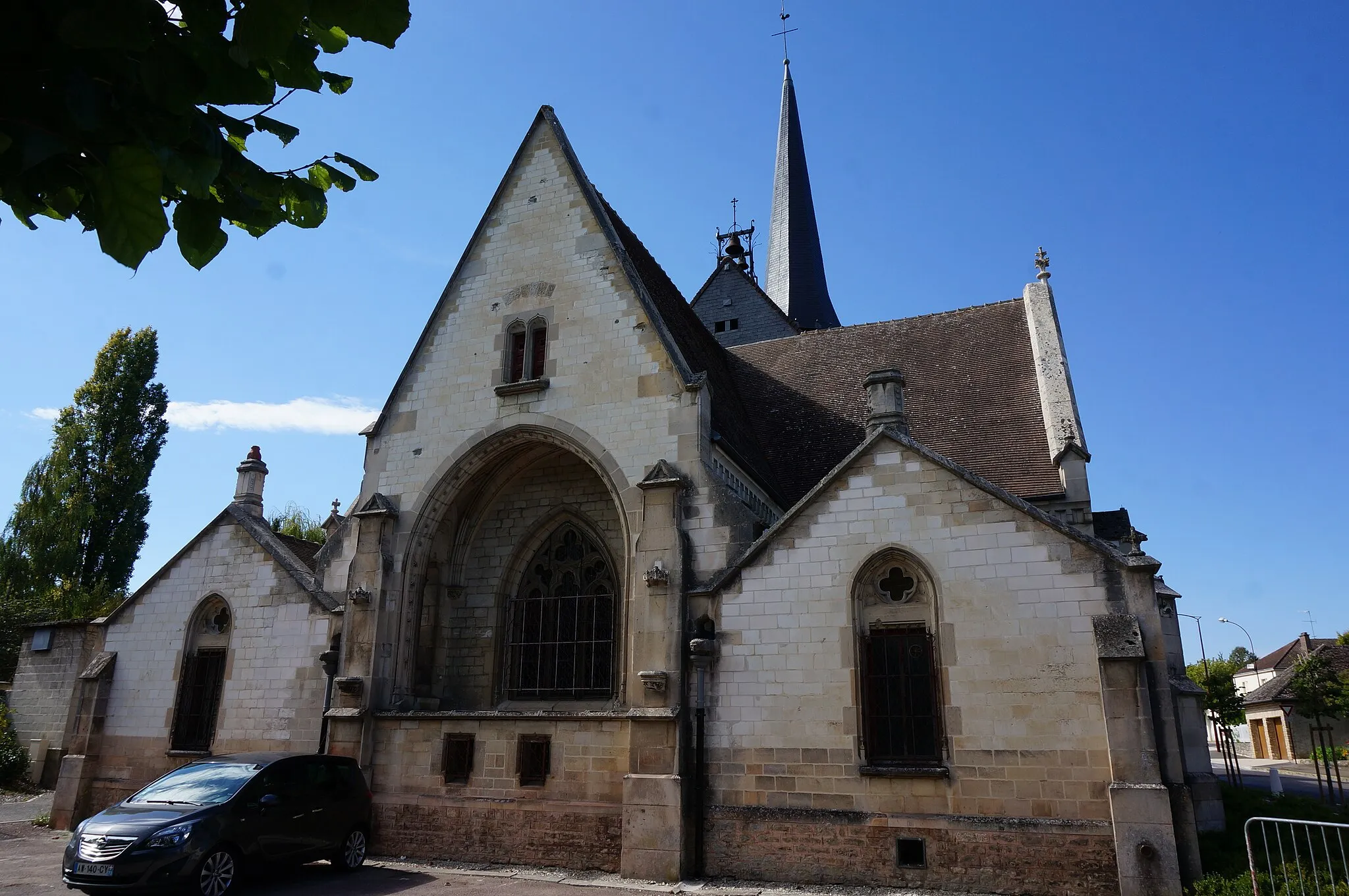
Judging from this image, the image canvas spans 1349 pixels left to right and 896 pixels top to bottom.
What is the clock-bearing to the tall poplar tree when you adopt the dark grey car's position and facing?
The tall poplar tree is roughly at 4 o'clock from the dark grey car.

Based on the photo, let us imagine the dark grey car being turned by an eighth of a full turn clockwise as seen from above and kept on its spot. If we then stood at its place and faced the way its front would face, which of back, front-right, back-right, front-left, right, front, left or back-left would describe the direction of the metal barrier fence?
back-left

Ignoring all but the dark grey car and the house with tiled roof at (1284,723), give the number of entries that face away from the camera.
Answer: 0

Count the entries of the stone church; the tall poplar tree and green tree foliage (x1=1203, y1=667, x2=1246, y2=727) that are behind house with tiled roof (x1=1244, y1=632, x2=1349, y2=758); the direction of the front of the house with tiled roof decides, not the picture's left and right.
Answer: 0

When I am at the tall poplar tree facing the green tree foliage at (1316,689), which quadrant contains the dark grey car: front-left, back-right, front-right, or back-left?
front-right

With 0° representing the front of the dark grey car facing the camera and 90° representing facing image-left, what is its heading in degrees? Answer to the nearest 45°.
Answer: approximately 45°

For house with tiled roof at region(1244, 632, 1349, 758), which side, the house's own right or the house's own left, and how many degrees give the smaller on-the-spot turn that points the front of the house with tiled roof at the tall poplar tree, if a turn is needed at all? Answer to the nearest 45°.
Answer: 0° — it already faces it

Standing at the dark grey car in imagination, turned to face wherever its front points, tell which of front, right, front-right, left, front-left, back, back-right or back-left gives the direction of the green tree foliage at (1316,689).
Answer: back-left

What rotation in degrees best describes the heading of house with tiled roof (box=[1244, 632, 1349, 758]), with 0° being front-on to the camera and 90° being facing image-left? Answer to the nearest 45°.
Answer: approximately 45°

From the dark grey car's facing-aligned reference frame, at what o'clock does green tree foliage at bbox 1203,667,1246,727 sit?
The green tree foliage is roughly at 7 o'clock from the dark grey car.

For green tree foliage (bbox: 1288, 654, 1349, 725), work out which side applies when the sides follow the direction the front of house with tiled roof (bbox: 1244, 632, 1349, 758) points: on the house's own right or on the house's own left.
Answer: on the house's own left

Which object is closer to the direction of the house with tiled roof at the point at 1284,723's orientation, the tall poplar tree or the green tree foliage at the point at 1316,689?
the tall poplar tree

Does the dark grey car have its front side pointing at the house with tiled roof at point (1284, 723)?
no

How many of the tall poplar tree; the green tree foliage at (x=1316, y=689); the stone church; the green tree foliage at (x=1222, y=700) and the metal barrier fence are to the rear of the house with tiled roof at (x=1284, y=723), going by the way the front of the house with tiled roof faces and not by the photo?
0
